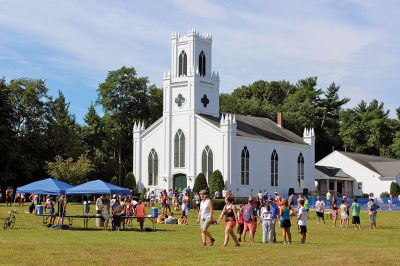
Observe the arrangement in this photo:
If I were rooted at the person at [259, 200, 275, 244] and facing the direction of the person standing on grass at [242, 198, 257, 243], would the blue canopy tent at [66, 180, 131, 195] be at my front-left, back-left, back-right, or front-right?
front-right

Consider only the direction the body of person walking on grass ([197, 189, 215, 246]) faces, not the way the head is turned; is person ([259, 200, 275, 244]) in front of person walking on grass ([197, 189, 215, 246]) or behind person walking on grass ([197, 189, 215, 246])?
behind

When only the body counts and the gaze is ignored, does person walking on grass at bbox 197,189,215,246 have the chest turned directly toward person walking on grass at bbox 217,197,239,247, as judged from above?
no

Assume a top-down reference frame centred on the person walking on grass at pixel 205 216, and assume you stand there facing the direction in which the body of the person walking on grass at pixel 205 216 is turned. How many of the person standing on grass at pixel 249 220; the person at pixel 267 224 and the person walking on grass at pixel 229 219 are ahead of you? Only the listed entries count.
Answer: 0

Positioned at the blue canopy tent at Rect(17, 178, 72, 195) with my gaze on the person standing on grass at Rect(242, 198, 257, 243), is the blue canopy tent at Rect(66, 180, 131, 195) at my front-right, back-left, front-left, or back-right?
front-left

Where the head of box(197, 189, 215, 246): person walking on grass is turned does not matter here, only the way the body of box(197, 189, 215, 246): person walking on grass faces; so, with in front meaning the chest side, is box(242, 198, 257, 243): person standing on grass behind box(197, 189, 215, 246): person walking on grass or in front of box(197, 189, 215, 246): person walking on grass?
behind

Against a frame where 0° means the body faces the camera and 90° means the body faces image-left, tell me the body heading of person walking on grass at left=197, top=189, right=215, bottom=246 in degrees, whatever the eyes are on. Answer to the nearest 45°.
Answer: approximately 45°

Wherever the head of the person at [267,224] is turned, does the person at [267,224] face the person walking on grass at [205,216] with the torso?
no

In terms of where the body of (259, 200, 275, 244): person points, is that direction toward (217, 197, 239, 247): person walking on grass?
no
